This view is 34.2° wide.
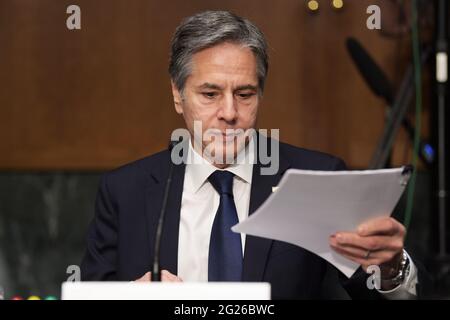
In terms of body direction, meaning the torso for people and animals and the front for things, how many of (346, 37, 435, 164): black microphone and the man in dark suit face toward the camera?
1

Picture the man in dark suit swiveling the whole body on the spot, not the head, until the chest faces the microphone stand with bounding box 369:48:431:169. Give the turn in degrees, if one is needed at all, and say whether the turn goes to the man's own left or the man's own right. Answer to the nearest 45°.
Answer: approximately 135° to the man's own left

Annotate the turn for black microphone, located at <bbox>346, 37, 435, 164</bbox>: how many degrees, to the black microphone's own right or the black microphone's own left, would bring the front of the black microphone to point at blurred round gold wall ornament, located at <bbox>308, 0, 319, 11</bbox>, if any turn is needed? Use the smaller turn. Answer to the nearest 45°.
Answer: approximately 45° to the black microphone's own right

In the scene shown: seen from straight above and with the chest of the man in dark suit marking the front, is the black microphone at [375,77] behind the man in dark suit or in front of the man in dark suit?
behind

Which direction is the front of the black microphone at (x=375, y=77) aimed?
to the viewer's left

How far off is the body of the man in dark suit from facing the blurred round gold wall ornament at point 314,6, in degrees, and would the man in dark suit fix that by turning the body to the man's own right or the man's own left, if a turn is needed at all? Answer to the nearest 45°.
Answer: approximately 180°

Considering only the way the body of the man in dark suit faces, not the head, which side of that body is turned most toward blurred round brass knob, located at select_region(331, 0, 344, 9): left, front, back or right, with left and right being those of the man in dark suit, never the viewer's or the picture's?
back

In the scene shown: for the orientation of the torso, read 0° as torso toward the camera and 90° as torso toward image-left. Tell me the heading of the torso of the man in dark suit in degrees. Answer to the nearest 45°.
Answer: approximately 0°

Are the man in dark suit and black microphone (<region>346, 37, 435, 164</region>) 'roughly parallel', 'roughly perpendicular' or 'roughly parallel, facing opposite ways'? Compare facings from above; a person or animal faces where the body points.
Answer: roughly perpendicular
